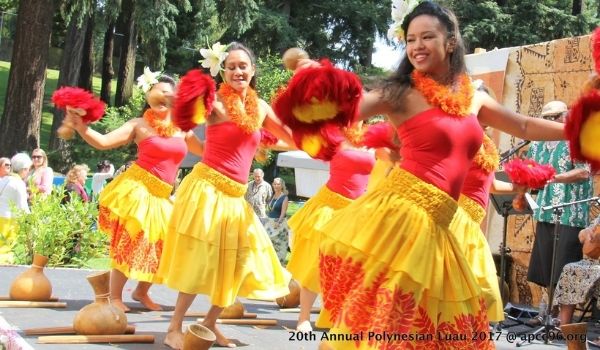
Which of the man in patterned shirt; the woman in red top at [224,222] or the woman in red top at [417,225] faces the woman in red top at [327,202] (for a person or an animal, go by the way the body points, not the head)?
the man in patterned shirt

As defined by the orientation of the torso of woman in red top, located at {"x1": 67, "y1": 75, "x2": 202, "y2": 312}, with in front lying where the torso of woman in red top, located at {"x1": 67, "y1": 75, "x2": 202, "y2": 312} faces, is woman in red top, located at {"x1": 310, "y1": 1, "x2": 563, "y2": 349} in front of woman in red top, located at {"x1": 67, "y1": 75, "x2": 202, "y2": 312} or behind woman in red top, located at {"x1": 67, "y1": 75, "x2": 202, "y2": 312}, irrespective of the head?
in front

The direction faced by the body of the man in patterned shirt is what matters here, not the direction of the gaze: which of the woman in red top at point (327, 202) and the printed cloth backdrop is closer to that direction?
the woman in red top

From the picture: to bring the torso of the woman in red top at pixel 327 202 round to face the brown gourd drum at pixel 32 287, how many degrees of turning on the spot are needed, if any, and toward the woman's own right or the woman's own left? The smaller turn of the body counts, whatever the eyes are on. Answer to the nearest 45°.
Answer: approximately 135° to the woman's own right

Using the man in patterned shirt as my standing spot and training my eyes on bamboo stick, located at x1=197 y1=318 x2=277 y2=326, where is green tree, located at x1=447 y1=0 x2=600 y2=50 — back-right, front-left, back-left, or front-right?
back-right

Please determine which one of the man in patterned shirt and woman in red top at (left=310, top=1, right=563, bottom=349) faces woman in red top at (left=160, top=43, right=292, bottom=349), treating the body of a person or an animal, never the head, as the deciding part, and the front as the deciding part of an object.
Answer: the man in patterned shirt

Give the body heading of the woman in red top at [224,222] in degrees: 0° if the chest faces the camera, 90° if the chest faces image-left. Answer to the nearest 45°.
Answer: approximately 315°

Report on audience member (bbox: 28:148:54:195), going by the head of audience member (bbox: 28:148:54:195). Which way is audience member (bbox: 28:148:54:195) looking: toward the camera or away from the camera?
toward the camera

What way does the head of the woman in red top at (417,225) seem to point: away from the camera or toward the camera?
toward the camera

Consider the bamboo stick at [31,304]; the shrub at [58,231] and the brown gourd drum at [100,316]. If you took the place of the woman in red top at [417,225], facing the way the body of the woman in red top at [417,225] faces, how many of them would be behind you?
3

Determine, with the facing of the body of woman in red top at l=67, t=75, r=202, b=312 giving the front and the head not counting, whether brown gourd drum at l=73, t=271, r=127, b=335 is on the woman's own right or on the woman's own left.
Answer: on the woman's own right

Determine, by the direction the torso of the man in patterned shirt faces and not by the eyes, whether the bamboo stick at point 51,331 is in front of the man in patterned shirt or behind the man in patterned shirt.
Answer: in front

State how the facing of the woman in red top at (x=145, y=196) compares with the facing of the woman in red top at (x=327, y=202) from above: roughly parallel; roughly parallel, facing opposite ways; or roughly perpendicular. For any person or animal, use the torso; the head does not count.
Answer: roughly parallel
